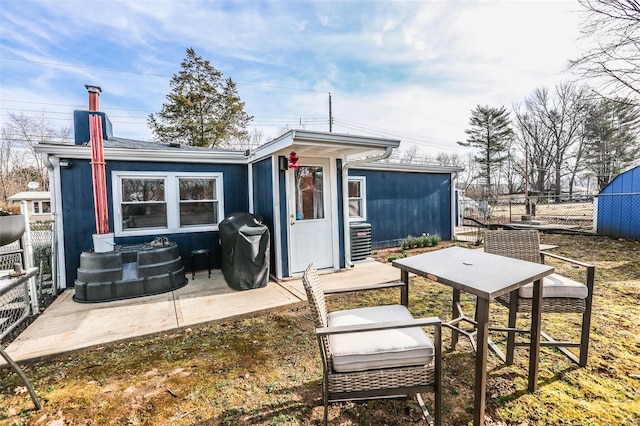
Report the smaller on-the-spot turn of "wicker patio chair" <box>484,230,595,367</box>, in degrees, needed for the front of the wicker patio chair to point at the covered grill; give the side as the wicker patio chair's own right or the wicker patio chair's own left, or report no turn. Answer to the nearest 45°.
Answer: approximately 135° to the wicker patio chair's own right

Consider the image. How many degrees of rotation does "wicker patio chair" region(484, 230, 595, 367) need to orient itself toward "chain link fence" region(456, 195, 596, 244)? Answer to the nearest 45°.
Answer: approximately 135° to its left

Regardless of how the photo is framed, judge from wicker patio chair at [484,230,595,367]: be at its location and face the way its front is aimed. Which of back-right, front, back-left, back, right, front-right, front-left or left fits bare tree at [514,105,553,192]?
back-left

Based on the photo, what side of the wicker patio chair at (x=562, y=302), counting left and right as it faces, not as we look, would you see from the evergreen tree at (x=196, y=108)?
back

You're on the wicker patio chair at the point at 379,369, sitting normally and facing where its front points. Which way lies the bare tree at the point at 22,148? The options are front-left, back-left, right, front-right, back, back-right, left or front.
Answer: back-left

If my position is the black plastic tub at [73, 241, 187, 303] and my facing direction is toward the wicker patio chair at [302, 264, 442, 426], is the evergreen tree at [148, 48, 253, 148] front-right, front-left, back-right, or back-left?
back-left

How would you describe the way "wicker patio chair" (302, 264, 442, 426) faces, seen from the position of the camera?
facing to the right of the viewer

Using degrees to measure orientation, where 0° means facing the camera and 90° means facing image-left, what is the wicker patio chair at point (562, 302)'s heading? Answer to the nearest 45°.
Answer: approximately 315°

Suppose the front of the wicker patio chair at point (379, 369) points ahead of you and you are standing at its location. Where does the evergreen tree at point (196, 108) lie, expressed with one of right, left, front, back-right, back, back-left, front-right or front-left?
back-left

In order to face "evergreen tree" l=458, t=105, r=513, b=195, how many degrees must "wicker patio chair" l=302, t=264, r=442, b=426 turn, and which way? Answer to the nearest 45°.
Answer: approximately 90° to its left

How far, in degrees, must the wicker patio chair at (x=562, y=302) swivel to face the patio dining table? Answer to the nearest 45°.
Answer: approximately 90° to its right

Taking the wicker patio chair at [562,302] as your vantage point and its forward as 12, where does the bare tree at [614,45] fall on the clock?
The bare tree is roughly at 8 o'clock from the wicker patio chair.

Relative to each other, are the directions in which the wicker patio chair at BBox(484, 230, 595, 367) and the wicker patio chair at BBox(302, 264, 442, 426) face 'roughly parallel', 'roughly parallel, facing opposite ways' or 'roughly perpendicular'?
roughly perpendicular
